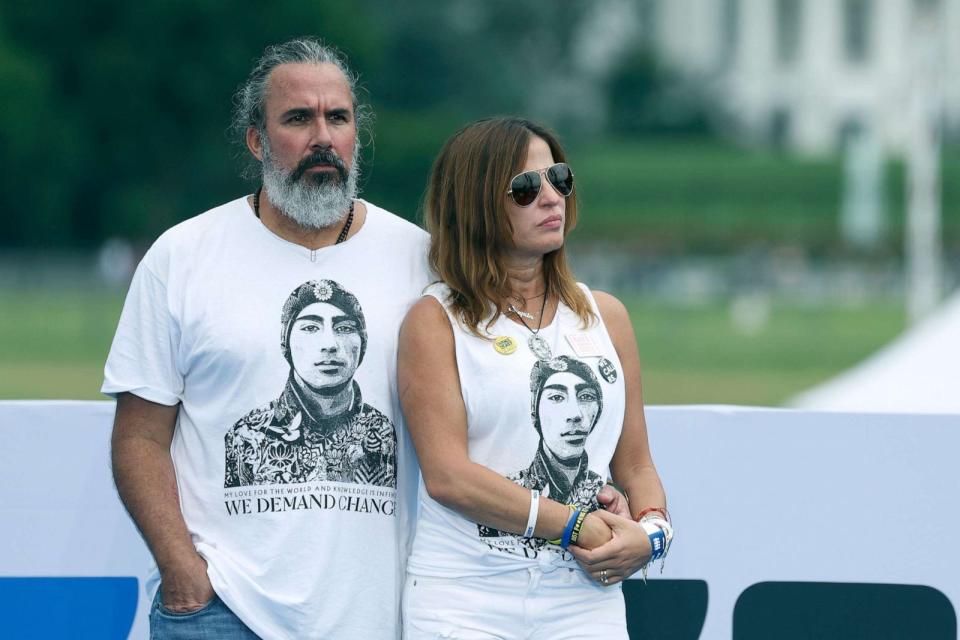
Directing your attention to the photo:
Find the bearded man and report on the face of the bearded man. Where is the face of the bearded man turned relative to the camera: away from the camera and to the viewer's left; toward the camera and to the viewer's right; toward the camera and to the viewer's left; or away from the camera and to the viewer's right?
toward the camera and to the viewer's right

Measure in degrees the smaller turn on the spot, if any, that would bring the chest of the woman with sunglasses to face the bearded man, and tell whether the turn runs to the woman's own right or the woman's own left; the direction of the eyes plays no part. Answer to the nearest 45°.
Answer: approximately 135° to the woman's own right

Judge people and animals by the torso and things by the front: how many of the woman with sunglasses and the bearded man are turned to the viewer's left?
0

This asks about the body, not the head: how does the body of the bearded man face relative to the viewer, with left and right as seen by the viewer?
facing the viewer and to the right of the viewer

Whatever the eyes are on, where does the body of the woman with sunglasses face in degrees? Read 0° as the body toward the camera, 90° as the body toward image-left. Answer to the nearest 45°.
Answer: approximately 315°
